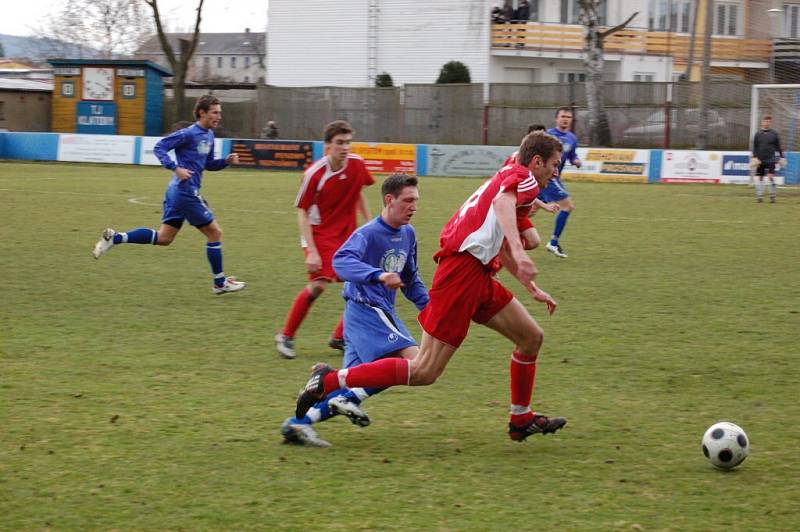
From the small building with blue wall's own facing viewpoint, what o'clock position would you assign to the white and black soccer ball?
The white and black soccer ball is roughly at 12 o'clock from the small building with blue wall.

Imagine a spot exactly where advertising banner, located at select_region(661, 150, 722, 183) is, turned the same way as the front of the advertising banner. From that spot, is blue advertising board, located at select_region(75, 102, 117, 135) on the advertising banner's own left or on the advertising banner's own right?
on the advertising banner's own right

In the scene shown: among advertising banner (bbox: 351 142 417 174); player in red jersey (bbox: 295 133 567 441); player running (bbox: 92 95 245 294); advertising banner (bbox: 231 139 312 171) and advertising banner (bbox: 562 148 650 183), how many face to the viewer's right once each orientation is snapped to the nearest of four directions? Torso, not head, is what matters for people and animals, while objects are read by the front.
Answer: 2

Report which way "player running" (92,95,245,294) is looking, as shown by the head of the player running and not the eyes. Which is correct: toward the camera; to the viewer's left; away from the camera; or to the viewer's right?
to the viewer's right

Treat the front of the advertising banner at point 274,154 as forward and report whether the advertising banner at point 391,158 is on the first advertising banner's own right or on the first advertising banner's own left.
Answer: on the first advertising banner's own left

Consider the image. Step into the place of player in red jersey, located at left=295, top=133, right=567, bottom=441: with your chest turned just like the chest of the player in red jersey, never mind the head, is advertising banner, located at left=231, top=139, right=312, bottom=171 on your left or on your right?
on your left

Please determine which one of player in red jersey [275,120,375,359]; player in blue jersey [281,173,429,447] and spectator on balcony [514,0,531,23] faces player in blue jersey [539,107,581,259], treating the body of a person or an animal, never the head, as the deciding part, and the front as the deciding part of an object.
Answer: the spectator on balcony

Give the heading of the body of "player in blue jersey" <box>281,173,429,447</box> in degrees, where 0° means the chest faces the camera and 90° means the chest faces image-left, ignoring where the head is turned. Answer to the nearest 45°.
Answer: approximately 315°

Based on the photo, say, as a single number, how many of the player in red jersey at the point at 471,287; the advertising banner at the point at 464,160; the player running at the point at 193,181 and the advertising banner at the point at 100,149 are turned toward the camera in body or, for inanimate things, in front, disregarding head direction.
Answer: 2

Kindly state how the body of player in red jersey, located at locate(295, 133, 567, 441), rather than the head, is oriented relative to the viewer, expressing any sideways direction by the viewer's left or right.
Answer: facing to the right of the viewer

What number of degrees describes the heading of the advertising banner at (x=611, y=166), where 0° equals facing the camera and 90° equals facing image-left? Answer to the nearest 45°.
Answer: approximately 0°

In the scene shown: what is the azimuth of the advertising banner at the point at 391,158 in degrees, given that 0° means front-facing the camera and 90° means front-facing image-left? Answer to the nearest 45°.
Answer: approximately 0°

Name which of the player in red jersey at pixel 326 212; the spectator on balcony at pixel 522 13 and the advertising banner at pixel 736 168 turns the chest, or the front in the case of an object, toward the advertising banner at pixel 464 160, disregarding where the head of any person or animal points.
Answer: the spectator on balcony
